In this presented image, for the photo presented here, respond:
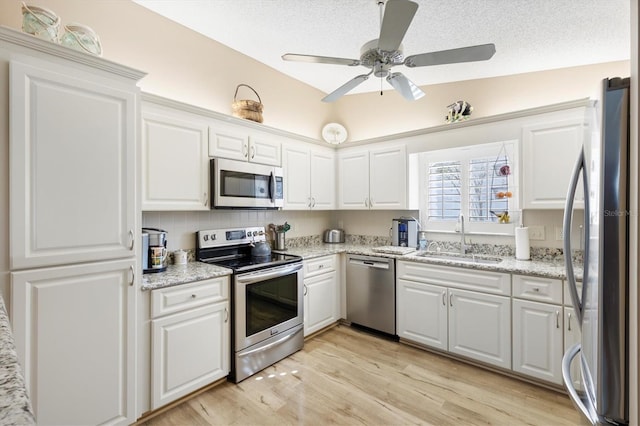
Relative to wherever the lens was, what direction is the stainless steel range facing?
facing the viewer and to the right of the viewer

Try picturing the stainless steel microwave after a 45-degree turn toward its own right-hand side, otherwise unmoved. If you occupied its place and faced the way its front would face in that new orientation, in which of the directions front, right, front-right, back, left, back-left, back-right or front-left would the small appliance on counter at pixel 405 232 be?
left

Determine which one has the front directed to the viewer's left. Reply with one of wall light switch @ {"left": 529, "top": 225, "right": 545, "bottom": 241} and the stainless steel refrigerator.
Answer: the stainless steel refrigerator

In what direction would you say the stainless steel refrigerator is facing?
to the viewer's left

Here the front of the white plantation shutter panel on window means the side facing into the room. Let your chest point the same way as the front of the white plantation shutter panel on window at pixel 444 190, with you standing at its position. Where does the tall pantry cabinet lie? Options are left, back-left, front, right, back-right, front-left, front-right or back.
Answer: front-right

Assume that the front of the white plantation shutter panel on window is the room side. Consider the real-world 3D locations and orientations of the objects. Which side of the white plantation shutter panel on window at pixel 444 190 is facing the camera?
front

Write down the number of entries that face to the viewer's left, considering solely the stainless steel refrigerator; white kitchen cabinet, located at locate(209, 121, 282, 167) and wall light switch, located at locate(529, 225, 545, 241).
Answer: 1

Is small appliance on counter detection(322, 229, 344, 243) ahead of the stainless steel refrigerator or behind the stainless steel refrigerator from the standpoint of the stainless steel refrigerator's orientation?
ahead

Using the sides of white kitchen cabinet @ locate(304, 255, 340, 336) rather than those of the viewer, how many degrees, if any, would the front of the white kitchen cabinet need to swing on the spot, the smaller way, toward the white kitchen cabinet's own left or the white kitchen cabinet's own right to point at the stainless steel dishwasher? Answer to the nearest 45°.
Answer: approximately 45° to the white kitchen cabinet's own left

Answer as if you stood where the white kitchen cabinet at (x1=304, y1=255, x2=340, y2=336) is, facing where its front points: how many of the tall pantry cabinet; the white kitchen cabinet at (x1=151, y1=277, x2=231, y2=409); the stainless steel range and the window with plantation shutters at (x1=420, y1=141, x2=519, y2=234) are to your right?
3
